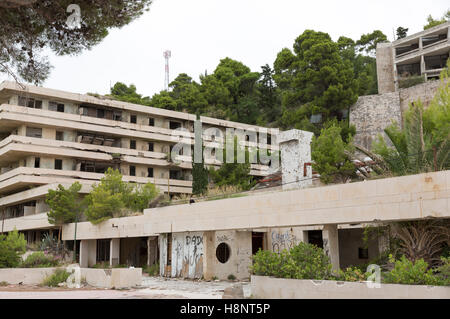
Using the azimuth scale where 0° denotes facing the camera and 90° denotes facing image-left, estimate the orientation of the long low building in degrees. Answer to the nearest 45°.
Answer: approximately 45°

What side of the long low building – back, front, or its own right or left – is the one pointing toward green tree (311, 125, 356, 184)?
back

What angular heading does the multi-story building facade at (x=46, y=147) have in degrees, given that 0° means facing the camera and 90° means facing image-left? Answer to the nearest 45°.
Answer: approximately 315°

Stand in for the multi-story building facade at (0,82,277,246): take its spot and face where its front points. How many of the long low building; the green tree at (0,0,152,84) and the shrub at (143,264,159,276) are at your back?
0

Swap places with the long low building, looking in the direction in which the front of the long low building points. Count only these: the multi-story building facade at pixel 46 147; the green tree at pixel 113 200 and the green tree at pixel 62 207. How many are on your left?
0

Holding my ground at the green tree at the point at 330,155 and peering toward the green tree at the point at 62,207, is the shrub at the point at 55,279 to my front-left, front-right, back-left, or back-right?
front-left

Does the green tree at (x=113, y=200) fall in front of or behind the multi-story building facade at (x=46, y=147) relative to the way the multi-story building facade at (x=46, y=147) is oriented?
in front

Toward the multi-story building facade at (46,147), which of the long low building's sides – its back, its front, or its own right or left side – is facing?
right

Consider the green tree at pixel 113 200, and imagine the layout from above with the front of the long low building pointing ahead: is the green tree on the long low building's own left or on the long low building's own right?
on the long low building's own right

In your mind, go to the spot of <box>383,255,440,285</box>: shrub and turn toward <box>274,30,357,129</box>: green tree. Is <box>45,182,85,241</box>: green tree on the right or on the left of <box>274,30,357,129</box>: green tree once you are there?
left

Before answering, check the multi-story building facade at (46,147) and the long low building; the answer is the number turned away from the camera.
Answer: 0

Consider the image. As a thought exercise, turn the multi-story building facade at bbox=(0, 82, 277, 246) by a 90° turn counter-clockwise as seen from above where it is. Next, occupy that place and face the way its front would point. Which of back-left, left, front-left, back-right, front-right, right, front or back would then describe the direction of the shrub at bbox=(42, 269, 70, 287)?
back-right

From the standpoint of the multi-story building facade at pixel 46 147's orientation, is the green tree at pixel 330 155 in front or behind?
in front

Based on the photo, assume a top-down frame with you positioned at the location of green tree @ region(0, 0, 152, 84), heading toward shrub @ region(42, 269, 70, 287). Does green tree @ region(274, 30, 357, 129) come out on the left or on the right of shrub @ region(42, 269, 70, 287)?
right

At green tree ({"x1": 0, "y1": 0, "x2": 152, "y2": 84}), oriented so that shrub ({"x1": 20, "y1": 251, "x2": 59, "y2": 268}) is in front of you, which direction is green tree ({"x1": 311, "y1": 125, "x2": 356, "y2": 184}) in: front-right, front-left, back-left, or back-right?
front-right

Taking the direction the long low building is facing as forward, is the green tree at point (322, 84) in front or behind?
behind

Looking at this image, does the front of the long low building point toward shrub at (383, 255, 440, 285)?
no
